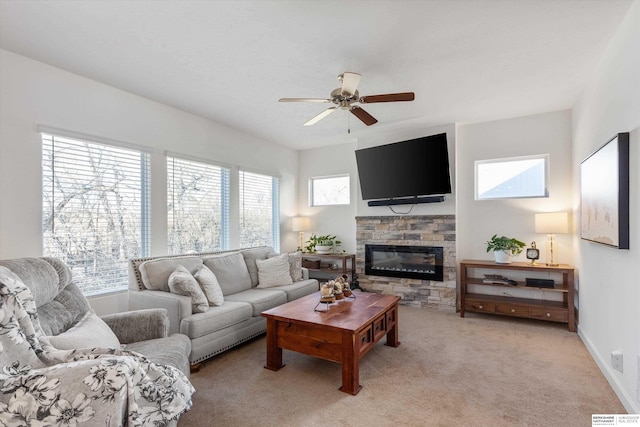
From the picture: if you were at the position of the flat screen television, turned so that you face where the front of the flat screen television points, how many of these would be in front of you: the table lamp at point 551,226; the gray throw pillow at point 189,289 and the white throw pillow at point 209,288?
2

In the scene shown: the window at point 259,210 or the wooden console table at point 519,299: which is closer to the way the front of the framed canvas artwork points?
the window

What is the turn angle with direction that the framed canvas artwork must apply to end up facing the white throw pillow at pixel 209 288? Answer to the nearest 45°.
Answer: approximately 45° to its left

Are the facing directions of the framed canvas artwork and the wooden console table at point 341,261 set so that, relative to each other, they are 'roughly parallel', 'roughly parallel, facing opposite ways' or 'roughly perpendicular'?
roughly perpendicular

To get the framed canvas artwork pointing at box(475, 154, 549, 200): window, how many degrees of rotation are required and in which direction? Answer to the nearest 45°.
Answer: approximately 45° to its right

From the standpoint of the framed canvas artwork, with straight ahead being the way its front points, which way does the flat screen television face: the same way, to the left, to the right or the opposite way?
to the left

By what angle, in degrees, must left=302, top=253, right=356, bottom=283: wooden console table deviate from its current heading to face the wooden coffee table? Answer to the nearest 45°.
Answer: approximately 45° to its left

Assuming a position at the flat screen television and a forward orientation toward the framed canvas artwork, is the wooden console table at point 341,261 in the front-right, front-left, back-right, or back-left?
back-right

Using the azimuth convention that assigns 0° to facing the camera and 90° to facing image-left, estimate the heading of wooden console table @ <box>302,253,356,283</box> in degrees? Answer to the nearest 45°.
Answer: approximately 45°

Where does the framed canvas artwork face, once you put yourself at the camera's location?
facing to the left of the viewer

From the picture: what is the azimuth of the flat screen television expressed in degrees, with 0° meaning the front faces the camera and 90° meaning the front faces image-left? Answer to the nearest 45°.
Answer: approximately 45°

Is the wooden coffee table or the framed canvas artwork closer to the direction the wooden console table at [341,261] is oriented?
the wooden coffee table

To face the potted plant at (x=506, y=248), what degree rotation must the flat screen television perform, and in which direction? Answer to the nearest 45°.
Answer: approximately 135° to its left

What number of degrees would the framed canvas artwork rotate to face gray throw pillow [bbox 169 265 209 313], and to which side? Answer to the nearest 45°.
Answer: approximately 45° to its left
